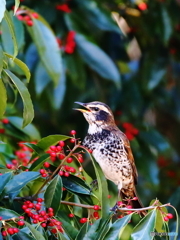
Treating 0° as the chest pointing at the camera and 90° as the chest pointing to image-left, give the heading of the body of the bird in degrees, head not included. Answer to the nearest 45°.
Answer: approximately 45°

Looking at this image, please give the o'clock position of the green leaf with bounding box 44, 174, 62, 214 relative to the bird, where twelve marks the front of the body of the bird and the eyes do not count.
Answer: The green leaf is roughly at 1 o'clock from the bird.

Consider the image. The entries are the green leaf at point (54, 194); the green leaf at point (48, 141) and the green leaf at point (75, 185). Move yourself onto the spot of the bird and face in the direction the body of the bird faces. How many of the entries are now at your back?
0

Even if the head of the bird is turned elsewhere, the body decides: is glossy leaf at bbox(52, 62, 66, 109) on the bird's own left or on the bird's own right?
on the bird's own right

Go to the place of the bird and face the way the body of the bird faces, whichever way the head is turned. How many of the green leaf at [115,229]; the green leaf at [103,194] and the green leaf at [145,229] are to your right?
0

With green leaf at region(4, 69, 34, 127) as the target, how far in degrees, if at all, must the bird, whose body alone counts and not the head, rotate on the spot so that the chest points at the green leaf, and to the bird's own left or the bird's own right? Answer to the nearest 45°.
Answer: approximately 45° to the bird's own right

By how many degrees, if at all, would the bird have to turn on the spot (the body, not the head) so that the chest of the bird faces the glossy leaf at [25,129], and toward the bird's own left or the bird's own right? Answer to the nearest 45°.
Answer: approximately 45° to the bird's own right

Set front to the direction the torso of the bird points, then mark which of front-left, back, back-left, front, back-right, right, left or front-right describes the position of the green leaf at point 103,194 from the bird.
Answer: front-left

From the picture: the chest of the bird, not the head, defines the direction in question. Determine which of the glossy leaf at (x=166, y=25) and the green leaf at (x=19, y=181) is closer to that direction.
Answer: the green leaf
